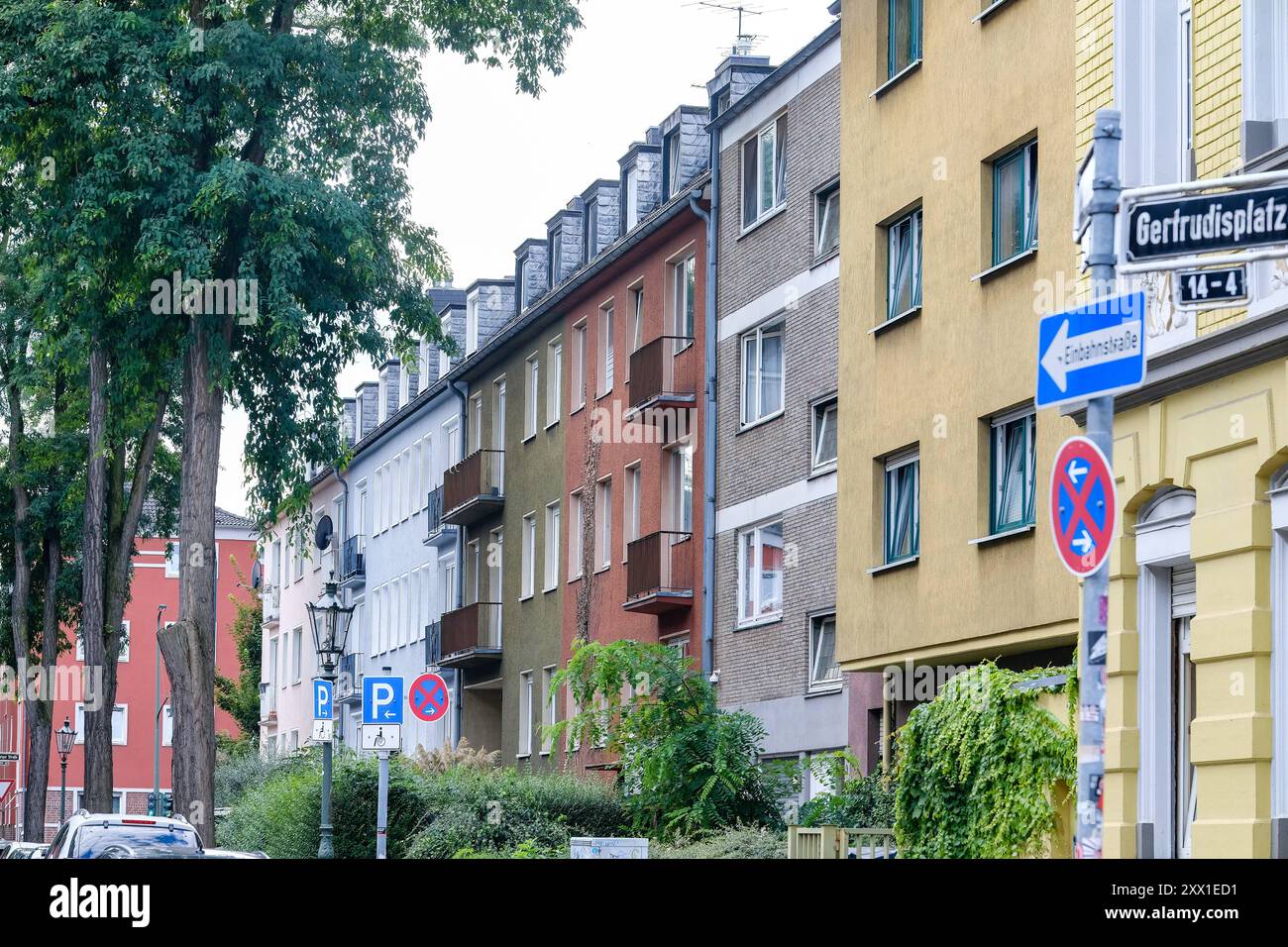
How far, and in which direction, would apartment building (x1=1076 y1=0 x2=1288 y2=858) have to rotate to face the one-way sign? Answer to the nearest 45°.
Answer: approximately 45° to its left

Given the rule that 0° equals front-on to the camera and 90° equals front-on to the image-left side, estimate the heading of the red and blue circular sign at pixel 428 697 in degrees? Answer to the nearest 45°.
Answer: approximately 0°

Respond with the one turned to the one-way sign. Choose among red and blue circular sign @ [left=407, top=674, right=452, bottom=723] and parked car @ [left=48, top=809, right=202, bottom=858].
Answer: the red and blue circular sign

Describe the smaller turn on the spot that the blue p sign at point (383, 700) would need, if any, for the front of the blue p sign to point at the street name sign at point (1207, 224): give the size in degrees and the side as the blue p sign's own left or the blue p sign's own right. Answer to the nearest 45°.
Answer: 0° — it already faces it
